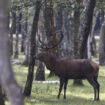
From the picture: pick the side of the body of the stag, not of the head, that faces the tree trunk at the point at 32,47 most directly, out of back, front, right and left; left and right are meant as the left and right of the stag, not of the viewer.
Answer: front

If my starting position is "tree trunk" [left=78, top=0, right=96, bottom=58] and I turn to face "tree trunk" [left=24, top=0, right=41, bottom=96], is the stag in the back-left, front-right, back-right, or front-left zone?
front-left

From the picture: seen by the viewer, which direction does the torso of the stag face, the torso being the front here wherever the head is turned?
to the viewer's left

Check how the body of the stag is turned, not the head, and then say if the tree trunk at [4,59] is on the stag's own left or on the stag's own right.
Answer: on the stag's own left

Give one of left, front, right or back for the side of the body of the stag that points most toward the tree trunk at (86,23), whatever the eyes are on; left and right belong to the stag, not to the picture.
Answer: right
